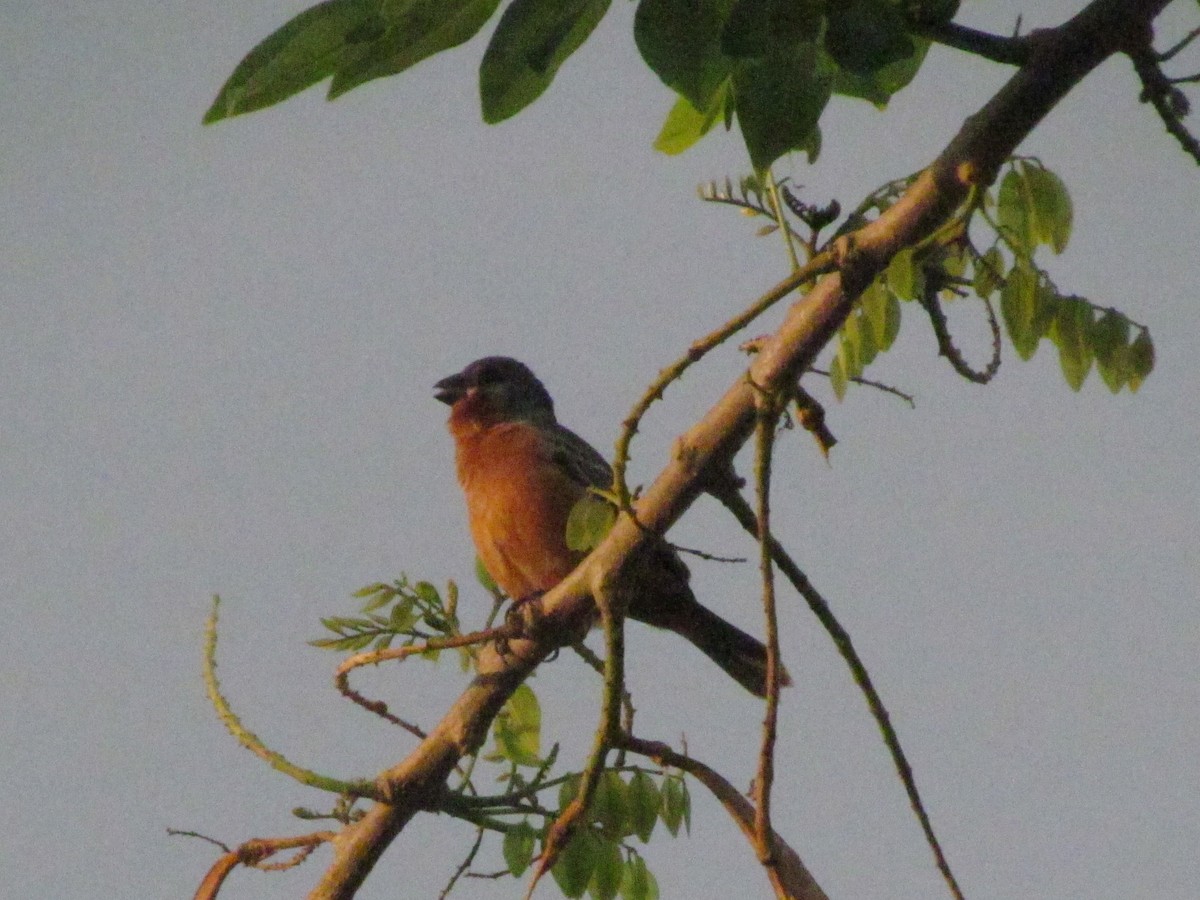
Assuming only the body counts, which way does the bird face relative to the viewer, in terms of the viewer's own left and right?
facing the viewer and to the left of the viewer

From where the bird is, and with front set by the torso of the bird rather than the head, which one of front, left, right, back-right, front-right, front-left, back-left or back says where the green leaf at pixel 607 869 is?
front-left

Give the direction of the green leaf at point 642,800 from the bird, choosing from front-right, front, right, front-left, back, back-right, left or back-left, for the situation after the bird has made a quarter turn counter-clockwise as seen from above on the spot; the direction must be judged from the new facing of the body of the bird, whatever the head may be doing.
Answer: front-left
